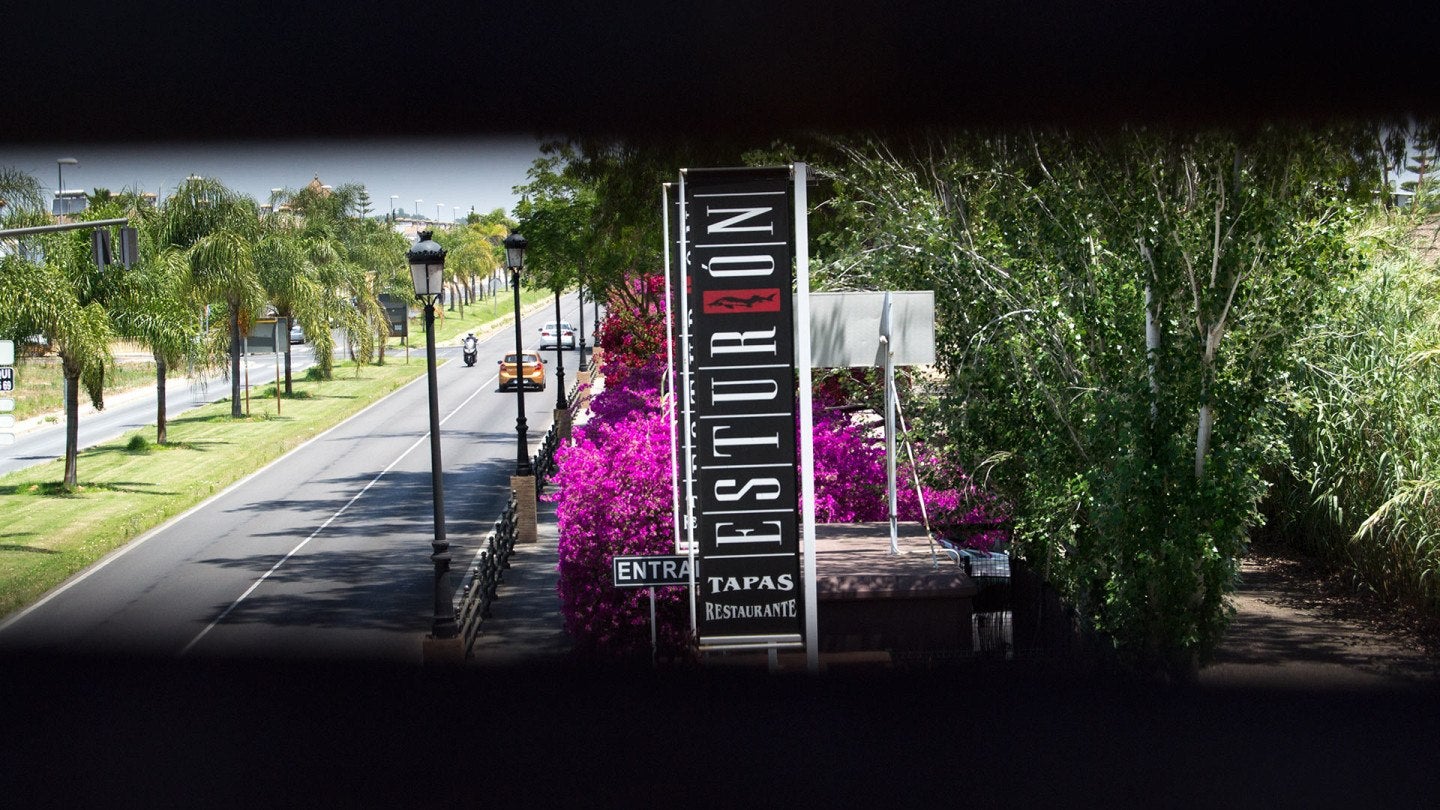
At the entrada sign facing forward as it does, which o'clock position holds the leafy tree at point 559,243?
The leafy tree is roughly at 6 o'clock from the entrada sign.

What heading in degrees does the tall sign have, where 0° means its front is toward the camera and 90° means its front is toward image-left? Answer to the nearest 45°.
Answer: approximately 0°

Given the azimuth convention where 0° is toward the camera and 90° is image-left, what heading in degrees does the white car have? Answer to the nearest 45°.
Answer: approximately 180°

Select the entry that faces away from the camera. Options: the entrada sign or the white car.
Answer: the white car

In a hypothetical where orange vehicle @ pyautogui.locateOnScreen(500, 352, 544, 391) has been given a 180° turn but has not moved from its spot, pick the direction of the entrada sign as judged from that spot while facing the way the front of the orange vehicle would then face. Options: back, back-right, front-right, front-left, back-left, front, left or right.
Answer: front

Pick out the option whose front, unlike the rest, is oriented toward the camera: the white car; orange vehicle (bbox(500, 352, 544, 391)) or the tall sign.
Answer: the tall sign

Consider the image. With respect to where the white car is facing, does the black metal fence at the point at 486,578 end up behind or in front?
behind

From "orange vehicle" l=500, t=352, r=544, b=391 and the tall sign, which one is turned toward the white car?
the orange vehicle

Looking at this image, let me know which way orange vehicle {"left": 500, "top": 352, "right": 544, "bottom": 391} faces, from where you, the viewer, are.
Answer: facing away from the viewer

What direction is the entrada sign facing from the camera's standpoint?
toward the camera

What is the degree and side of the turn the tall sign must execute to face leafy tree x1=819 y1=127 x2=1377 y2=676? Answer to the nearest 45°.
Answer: approximately 135° to its left

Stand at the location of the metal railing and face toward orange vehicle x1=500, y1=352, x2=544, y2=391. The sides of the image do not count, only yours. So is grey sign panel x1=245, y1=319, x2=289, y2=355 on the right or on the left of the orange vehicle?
left

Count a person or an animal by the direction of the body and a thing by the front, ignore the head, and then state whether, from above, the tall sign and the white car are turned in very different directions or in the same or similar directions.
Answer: very different directions

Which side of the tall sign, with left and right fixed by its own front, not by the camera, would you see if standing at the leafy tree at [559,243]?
back

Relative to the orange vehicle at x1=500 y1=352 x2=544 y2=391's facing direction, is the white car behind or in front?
in front

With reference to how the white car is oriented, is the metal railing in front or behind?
behind
